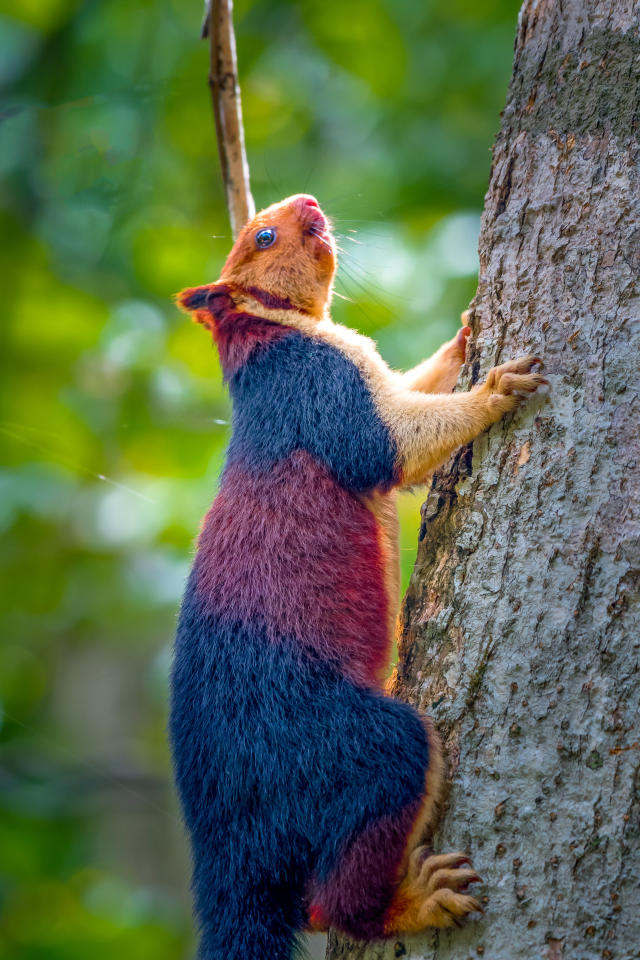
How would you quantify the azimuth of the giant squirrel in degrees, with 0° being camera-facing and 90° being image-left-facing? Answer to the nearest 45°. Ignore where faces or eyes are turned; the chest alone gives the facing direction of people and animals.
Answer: approximately 270°
